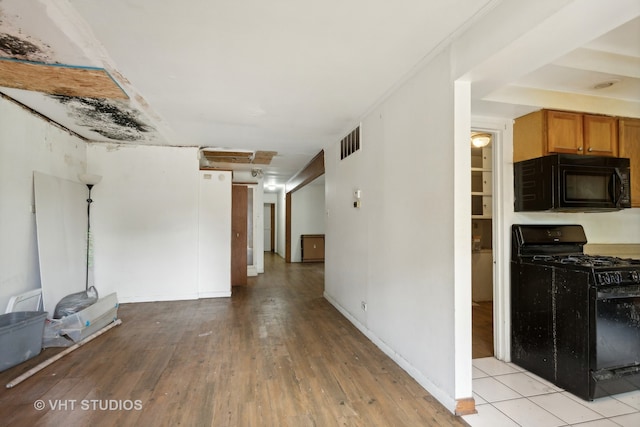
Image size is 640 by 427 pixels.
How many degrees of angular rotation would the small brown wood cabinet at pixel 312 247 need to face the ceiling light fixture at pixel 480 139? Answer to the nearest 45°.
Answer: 0° — it already faces it

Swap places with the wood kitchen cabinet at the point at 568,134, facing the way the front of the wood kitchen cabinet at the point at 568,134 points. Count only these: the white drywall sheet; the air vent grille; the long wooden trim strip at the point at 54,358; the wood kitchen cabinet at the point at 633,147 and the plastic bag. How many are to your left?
1

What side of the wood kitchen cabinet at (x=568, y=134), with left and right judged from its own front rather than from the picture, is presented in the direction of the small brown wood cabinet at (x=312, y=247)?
back

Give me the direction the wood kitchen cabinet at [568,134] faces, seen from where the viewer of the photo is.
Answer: facing the viewer and to the right of the viewer

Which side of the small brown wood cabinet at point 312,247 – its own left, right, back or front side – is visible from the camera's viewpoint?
front

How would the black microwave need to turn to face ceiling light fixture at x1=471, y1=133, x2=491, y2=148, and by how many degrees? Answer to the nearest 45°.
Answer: approximately 180°

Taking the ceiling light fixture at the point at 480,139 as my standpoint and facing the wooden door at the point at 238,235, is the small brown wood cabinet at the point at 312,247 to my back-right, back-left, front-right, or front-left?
front-right

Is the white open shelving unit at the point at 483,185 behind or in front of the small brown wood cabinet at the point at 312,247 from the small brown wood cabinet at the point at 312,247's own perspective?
in front

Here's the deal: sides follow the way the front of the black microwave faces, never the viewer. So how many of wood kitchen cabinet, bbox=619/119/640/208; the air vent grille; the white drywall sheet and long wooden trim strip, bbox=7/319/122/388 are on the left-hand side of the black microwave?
1

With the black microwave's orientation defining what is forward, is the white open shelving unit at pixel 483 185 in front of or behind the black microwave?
behind

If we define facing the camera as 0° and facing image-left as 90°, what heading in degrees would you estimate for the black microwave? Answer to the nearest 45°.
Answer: approximately 315°
